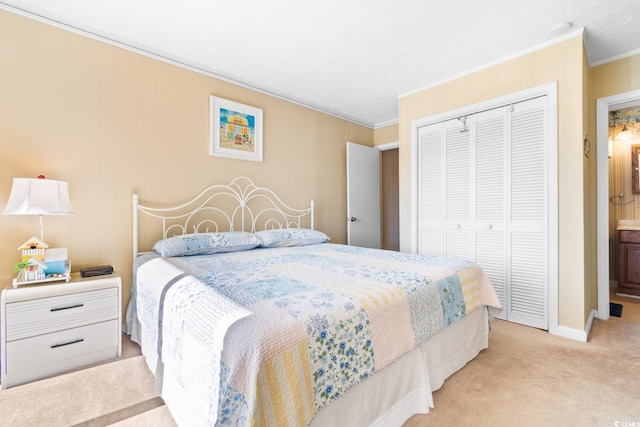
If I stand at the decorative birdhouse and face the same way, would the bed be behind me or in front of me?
in front

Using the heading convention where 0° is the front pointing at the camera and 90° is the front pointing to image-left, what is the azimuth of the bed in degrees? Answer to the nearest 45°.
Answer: approximately 315°

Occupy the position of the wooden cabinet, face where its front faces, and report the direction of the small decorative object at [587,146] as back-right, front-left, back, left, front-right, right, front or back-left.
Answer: front

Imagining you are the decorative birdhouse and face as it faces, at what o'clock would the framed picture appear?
The framed picture is roughly at 9 o'clock from the decorative birdhouse.

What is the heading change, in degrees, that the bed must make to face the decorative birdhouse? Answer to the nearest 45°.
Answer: approximately 135° to its right

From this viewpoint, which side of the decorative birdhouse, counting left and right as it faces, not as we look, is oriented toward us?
front

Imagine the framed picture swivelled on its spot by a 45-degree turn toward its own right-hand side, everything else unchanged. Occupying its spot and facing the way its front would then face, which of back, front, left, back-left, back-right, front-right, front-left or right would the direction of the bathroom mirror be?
left

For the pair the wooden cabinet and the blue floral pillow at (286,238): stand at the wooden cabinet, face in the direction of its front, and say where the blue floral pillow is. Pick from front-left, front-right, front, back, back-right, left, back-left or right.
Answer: front-right

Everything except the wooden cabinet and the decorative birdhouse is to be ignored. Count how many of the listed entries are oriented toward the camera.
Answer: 2

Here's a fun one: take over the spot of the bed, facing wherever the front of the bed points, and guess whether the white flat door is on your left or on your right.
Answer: on your left

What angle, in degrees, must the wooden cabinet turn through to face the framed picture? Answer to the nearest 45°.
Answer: approximately 45° to its right

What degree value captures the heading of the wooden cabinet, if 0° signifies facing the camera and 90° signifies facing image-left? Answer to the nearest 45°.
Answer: approximately 0°
